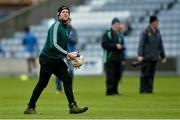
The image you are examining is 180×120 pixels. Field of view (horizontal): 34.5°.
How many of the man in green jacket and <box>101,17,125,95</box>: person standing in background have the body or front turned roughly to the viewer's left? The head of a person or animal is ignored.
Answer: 0

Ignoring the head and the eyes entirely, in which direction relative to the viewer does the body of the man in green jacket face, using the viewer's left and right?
facing to the right of the viewer

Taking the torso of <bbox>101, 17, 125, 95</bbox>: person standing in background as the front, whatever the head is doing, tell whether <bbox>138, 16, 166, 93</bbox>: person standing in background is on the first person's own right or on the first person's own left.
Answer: on the first person's own left

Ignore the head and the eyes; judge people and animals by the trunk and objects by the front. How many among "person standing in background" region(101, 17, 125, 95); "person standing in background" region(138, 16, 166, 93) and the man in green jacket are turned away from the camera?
0

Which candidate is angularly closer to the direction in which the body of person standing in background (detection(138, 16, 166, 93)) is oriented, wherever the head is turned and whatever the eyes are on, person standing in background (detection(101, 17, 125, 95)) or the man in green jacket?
the man in green jacket

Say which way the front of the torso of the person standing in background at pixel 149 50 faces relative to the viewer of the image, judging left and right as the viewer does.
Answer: facing the viewer and to the right of the viewer

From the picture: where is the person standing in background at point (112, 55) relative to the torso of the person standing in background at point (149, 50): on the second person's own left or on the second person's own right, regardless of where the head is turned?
on the second person's own right

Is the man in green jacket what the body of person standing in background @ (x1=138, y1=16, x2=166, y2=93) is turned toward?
no

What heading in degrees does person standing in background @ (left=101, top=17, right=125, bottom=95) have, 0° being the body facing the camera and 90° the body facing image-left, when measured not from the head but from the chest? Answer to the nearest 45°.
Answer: approximately 315°

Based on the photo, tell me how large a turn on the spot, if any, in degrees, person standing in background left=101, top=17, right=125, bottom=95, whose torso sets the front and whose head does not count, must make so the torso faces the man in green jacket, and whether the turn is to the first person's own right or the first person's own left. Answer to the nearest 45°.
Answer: approximately 45° to the first person's own right

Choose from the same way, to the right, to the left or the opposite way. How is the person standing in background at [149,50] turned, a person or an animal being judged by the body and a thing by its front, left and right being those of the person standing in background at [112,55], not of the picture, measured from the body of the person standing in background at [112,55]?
the same way
